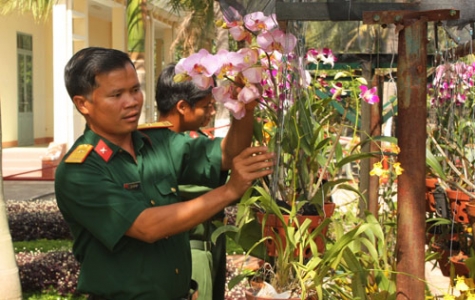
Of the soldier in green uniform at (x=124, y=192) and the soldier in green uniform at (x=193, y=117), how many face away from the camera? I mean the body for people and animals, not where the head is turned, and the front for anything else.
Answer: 0

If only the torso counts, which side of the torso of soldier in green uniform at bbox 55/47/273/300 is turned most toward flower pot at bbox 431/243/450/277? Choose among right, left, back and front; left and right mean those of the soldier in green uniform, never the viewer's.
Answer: left

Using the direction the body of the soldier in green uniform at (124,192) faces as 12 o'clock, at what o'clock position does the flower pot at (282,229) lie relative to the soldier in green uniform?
The flower pot is roughly at 11 o'clock from the soldier in green uniform.

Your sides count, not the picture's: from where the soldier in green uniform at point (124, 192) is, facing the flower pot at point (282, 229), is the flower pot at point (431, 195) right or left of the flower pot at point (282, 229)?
left

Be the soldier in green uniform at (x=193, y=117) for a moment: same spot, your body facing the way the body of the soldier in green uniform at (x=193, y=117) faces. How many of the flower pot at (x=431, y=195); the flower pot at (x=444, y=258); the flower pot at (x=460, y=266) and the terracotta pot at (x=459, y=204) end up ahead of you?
4

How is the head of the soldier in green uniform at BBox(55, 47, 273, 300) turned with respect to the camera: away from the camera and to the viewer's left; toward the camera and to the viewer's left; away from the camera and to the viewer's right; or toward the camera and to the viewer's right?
toward the camera and to the viewer's right

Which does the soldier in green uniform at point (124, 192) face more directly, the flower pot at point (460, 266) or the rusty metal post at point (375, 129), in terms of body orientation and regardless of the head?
the flower pot

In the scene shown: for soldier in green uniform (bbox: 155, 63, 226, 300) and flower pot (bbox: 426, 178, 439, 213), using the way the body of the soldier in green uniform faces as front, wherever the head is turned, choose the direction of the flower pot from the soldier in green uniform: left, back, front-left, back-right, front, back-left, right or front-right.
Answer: front

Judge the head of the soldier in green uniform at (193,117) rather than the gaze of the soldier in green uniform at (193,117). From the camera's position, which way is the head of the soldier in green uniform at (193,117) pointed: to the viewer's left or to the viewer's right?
to the viewer's right

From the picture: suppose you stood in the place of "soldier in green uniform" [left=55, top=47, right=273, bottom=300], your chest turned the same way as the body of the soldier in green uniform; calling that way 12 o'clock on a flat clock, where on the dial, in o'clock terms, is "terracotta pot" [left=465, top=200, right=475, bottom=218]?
The terracotta pot is roughly at 10 o'clock from the soldier in green uniform.

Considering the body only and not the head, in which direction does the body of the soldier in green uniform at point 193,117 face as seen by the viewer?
to the viewer's right

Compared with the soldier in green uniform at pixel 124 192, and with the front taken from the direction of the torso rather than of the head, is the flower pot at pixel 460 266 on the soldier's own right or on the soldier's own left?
on the soldier's own left
